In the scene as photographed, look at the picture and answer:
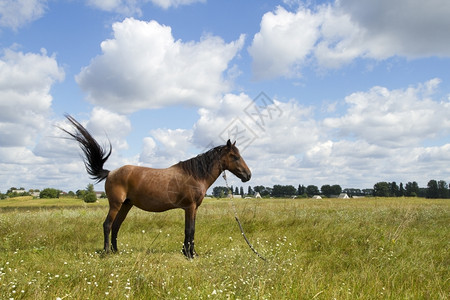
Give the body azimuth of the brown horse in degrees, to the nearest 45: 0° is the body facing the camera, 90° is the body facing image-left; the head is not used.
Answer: approximately 270°
